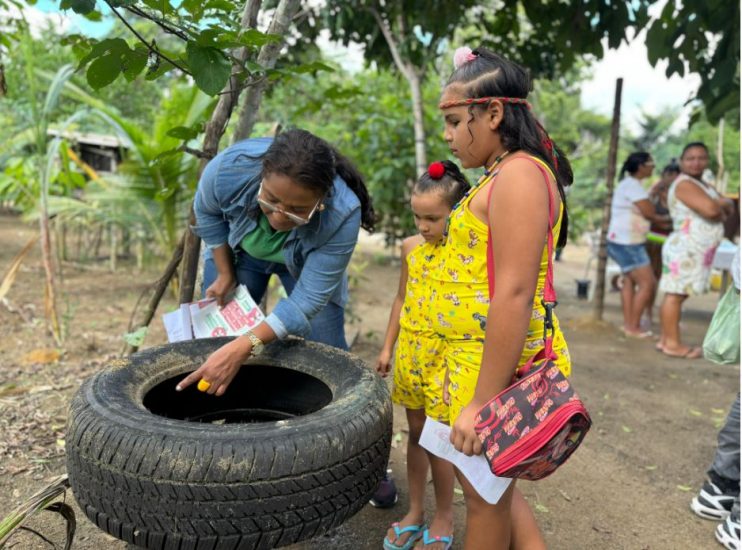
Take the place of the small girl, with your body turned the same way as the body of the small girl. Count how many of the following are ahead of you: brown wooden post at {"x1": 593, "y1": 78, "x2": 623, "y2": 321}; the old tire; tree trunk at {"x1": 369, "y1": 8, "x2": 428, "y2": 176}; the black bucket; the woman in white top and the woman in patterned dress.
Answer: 1

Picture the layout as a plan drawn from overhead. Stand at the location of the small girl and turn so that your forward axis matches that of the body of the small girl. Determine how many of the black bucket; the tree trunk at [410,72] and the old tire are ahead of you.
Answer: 1

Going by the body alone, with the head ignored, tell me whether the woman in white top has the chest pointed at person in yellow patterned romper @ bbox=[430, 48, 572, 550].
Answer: no

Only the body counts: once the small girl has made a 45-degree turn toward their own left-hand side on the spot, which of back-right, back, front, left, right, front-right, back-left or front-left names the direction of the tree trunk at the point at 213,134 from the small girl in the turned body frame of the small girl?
back-right

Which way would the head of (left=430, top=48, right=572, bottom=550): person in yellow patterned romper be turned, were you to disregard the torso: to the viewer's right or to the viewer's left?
to the viewer's left

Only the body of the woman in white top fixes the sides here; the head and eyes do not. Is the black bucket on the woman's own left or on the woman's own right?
on the woman's own left

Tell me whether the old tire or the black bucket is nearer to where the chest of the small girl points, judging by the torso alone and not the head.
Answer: the old tire

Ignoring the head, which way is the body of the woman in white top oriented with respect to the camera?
to the viewer's right

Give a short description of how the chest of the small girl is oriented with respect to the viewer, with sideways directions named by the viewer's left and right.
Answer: facing the viewer and to the left of the viewer

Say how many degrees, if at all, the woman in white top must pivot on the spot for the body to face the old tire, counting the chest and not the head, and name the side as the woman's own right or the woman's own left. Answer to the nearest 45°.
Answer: approximately 90° to the woman's own right

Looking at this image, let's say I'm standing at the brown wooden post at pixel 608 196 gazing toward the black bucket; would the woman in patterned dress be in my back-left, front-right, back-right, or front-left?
back-right

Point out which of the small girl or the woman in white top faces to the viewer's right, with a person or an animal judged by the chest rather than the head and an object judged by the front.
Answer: the woman in white top

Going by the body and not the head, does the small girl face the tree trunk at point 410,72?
no

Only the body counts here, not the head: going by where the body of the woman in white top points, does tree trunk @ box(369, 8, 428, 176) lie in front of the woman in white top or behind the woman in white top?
behind

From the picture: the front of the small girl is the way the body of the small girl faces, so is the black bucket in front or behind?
behind

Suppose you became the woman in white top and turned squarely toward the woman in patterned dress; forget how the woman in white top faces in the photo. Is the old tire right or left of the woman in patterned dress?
right
